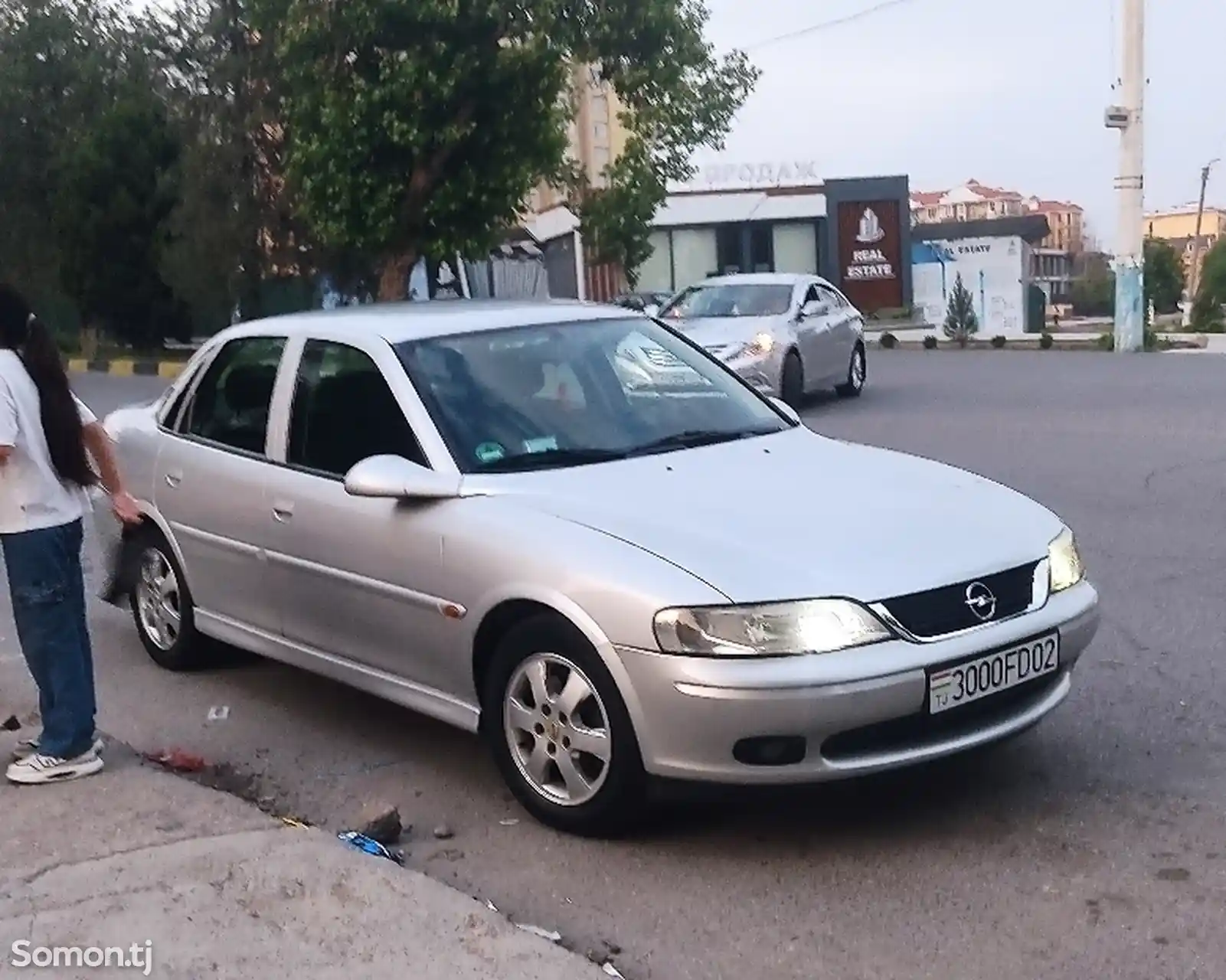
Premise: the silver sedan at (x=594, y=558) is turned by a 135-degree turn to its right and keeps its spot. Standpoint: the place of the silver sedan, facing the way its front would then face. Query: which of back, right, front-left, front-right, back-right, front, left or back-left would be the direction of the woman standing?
front

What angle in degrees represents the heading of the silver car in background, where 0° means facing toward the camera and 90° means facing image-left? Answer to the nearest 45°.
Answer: approximately 45°

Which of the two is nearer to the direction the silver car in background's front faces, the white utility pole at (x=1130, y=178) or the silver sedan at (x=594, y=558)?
the silver sedan

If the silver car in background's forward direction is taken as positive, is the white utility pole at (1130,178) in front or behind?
behind

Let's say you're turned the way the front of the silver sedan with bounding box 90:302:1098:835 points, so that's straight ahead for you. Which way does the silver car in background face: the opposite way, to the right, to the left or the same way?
to the right

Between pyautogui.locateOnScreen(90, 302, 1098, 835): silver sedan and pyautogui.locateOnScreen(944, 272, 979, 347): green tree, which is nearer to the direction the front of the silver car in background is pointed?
the silver sedan

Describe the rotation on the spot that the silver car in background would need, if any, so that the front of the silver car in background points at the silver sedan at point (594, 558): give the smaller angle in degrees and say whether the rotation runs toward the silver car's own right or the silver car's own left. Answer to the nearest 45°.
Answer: approximately 45° to the silver car's own left

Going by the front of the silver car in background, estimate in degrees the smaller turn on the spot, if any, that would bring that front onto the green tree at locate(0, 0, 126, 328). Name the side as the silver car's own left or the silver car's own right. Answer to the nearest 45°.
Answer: approximately 90° to the silver car's own right

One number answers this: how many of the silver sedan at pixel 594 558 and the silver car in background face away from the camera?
0

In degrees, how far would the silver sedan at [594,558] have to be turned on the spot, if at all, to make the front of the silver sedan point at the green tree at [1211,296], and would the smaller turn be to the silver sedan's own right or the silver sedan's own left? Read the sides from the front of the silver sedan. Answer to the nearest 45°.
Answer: approximately 90° to the silver sedan's own left

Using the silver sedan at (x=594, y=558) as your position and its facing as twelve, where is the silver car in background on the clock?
The silver car in background is roughly at 8 o'clock from the silver sedan.
